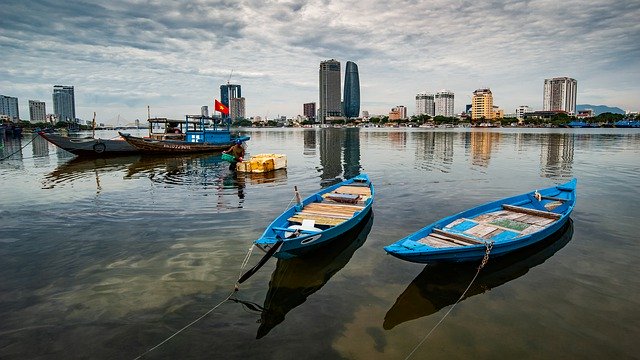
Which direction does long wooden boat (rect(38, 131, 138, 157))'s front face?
to the viewer's left

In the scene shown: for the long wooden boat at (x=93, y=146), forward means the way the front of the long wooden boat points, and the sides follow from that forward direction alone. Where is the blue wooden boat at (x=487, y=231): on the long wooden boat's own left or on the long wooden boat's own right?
on the long wooden boat's own left

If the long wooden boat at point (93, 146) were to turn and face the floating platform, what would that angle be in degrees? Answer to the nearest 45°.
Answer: approximately 135° to its left

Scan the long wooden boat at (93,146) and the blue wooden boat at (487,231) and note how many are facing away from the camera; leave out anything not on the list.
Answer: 0

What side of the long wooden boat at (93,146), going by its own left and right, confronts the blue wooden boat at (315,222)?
left

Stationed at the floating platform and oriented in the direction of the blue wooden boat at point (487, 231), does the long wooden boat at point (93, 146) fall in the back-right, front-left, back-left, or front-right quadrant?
back-right
